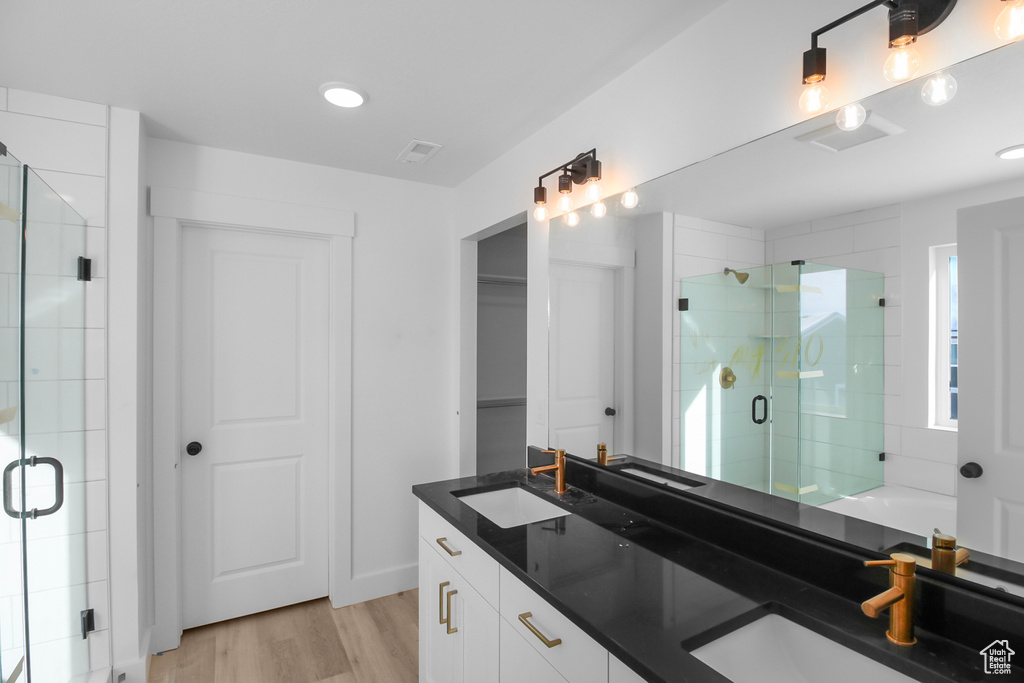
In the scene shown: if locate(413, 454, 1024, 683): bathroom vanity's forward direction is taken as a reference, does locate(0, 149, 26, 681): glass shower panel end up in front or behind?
in front

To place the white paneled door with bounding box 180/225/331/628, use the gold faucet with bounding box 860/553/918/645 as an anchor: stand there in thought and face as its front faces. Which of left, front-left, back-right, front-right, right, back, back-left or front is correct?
front-right

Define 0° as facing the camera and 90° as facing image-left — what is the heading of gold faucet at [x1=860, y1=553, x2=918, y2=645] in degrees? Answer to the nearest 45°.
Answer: approximately 45°

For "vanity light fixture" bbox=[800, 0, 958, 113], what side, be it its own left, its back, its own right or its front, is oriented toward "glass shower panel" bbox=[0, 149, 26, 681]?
front

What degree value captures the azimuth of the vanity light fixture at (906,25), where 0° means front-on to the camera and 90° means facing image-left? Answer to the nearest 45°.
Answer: approximately 45°
